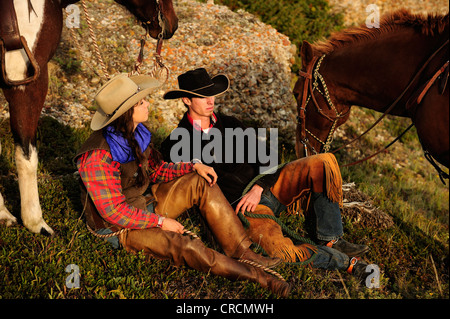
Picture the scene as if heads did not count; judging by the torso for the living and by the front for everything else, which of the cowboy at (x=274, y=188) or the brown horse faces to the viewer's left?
the brown horse

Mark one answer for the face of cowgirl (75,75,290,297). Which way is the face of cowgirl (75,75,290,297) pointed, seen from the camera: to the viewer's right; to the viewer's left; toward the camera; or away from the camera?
to the viewer's right

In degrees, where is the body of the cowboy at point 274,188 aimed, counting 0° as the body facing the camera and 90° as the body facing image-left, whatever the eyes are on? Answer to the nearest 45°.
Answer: approximately 315°

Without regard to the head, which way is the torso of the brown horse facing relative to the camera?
to the viewer's left

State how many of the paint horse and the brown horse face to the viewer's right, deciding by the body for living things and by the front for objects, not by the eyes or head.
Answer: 1

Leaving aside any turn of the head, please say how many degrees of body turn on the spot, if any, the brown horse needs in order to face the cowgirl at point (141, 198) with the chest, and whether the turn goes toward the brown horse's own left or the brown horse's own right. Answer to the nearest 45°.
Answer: approximately 45° to the brown horse's own left

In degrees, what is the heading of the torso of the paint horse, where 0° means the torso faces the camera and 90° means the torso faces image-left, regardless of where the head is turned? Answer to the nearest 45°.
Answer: approximately 270°

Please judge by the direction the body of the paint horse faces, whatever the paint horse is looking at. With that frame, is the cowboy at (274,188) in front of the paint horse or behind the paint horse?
in front

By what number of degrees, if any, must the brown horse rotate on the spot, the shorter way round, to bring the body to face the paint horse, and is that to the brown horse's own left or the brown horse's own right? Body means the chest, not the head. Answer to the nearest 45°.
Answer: approximately 45° to the brown horse's own left

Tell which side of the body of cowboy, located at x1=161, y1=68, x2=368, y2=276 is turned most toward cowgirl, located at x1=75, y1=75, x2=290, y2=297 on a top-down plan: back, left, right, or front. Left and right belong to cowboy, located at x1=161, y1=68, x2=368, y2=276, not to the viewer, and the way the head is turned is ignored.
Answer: right
